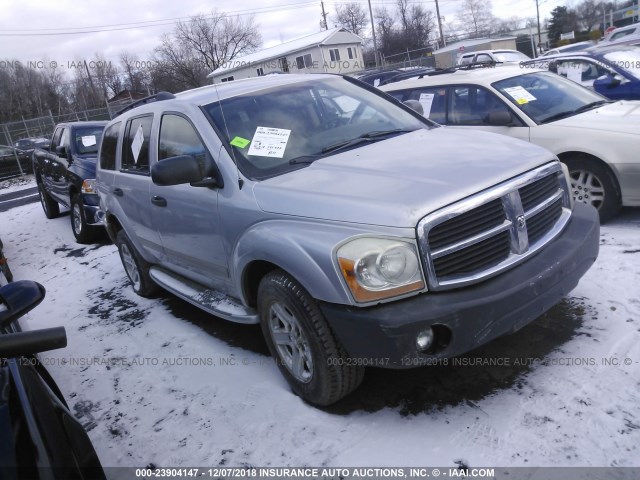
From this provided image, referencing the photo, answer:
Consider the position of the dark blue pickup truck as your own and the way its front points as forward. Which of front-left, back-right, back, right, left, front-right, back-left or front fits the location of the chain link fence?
back-left

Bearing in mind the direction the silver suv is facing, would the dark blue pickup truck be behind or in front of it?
behind

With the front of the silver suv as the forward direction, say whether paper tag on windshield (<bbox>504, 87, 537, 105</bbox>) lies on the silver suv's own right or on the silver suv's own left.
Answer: on the silver suv's own left

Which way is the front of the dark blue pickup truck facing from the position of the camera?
facing the viewer and to the right of the viewer

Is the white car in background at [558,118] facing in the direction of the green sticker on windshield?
no

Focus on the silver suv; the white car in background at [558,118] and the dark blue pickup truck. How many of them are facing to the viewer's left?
0

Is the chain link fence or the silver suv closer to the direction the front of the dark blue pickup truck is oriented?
the silver suv

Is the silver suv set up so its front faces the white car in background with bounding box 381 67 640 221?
no

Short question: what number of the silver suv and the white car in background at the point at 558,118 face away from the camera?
0

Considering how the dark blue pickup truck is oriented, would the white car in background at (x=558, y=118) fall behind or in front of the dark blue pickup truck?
in front

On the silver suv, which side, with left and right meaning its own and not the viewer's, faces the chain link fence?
back

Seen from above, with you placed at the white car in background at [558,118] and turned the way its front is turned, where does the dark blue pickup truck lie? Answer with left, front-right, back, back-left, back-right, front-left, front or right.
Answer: back-right

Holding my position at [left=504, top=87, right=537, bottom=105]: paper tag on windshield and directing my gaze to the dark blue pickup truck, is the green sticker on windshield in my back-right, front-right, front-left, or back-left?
front-left

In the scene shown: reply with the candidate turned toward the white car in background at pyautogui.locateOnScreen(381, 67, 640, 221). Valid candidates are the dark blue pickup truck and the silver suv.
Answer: the dark blue pickup truck
